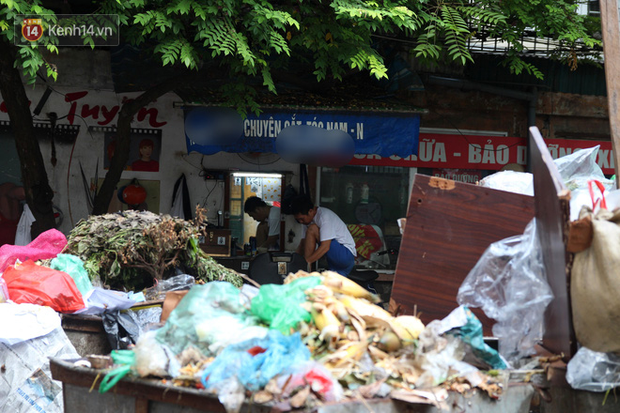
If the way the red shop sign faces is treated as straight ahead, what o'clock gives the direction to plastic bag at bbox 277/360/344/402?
The plastic bag is roughly at 12 o'clock from the red shop sign.

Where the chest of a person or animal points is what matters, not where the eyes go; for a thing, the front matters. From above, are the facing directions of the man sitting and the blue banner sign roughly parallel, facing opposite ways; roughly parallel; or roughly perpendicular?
roughly perpendicular

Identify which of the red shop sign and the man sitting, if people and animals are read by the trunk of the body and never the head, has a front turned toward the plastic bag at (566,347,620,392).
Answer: the red shop sign

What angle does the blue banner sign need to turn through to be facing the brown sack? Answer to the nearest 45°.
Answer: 0° — it already faces it

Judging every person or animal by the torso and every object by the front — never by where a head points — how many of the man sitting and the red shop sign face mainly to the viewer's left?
1

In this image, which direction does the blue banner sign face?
toward the camera

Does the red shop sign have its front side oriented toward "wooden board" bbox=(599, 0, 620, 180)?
yes

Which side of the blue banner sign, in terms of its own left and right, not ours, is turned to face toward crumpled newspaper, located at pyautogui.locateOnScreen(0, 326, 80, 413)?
front

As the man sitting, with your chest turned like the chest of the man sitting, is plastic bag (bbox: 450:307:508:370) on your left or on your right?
on your left

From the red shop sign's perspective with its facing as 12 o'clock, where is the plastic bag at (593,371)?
The plastic bag is roughly at 12 o'clock from the red shop sign.

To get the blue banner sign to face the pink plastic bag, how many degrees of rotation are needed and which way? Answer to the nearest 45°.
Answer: approximately 45° to its right

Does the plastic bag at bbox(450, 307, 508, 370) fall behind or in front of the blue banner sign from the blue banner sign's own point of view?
in front

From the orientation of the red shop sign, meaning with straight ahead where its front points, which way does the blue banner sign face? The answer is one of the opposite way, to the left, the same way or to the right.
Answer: the same way

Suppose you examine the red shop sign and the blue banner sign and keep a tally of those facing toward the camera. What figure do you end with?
2

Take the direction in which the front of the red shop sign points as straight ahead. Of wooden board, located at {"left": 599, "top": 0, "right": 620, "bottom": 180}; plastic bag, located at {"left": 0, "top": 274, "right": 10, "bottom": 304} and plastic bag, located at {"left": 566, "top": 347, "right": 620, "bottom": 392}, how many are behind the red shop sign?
0

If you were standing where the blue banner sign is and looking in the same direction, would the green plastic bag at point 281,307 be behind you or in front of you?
in front
